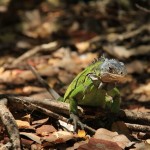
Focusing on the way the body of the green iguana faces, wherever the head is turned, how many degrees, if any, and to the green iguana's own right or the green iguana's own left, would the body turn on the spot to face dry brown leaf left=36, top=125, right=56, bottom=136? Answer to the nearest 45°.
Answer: approximately 90° to the green iguana's own right

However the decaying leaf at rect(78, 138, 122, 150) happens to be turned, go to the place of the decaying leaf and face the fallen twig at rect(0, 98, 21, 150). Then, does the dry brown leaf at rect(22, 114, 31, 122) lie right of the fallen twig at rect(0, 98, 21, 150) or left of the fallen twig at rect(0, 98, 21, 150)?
right

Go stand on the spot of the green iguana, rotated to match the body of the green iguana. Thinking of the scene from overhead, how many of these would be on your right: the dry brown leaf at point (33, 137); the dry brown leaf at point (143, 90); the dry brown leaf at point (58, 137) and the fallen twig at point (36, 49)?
2

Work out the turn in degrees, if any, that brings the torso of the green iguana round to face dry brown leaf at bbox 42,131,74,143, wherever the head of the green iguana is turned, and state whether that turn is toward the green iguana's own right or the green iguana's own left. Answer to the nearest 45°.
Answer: approximately 90° to the green iguana's own right

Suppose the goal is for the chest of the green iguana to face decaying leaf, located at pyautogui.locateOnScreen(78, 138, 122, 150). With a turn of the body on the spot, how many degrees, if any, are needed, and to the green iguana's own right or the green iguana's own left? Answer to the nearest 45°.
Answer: approximately 45° to the green iguana's own right

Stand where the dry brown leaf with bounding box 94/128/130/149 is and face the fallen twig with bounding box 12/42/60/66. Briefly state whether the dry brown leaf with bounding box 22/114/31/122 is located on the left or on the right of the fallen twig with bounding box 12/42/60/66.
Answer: left

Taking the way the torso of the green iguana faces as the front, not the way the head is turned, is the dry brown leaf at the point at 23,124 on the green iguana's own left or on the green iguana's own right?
on the green iguana's own right

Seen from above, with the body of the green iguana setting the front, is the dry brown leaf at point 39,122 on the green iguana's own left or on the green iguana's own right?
on the green iguana's own right

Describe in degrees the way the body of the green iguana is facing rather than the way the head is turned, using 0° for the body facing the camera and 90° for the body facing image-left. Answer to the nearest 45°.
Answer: approximately 315°

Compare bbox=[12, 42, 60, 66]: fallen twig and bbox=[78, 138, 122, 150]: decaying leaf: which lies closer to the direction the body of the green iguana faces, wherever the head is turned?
the decaying leaf
